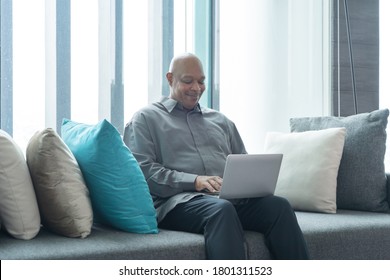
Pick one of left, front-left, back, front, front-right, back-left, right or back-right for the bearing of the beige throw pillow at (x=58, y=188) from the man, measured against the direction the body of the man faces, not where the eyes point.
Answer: right

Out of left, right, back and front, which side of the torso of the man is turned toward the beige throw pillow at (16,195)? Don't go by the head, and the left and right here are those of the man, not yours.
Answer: right

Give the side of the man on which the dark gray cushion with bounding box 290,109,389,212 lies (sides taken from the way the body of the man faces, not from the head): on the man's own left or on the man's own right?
on the man's own left

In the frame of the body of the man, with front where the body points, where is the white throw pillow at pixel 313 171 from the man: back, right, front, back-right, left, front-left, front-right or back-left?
left

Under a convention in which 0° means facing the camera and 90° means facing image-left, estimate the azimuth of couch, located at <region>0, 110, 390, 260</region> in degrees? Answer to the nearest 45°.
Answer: approximately 0°
